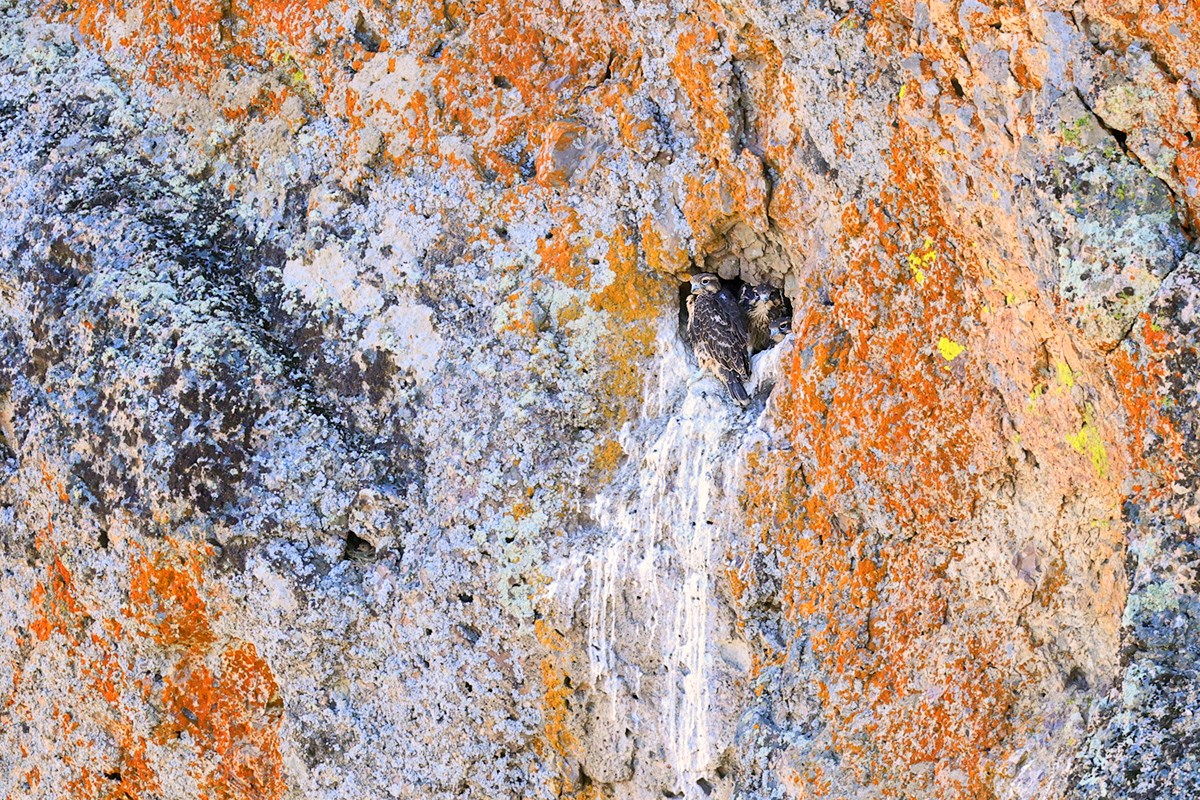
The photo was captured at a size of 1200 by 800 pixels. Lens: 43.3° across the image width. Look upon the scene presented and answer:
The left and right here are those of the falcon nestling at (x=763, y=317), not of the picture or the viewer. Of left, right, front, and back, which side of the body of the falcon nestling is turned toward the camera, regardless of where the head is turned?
front

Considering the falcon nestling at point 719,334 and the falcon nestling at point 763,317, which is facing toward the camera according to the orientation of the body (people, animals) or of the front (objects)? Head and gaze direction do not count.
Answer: the falcon nestling at point 763,317

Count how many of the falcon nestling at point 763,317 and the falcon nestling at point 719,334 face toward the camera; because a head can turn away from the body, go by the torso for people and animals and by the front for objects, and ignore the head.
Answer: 1

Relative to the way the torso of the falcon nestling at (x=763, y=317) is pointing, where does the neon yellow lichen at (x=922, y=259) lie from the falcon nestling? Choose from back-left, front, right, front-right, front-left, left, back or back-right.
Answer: front-left

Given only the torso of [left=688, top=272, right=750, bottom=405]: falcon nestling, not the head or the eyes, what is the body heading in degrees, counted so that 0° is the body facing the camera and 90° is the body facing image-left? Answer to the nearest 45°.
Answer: approximately 135°

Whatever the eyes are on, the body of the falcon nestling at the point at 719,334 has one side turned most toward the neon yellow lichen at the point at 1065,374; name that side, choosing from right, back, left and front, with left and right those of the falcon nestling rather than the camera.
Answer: back

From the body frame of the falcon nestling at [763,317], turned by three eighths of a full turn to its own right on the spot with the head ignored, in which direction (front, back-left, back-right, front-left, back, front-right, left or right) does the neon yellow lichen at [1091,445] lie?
back
